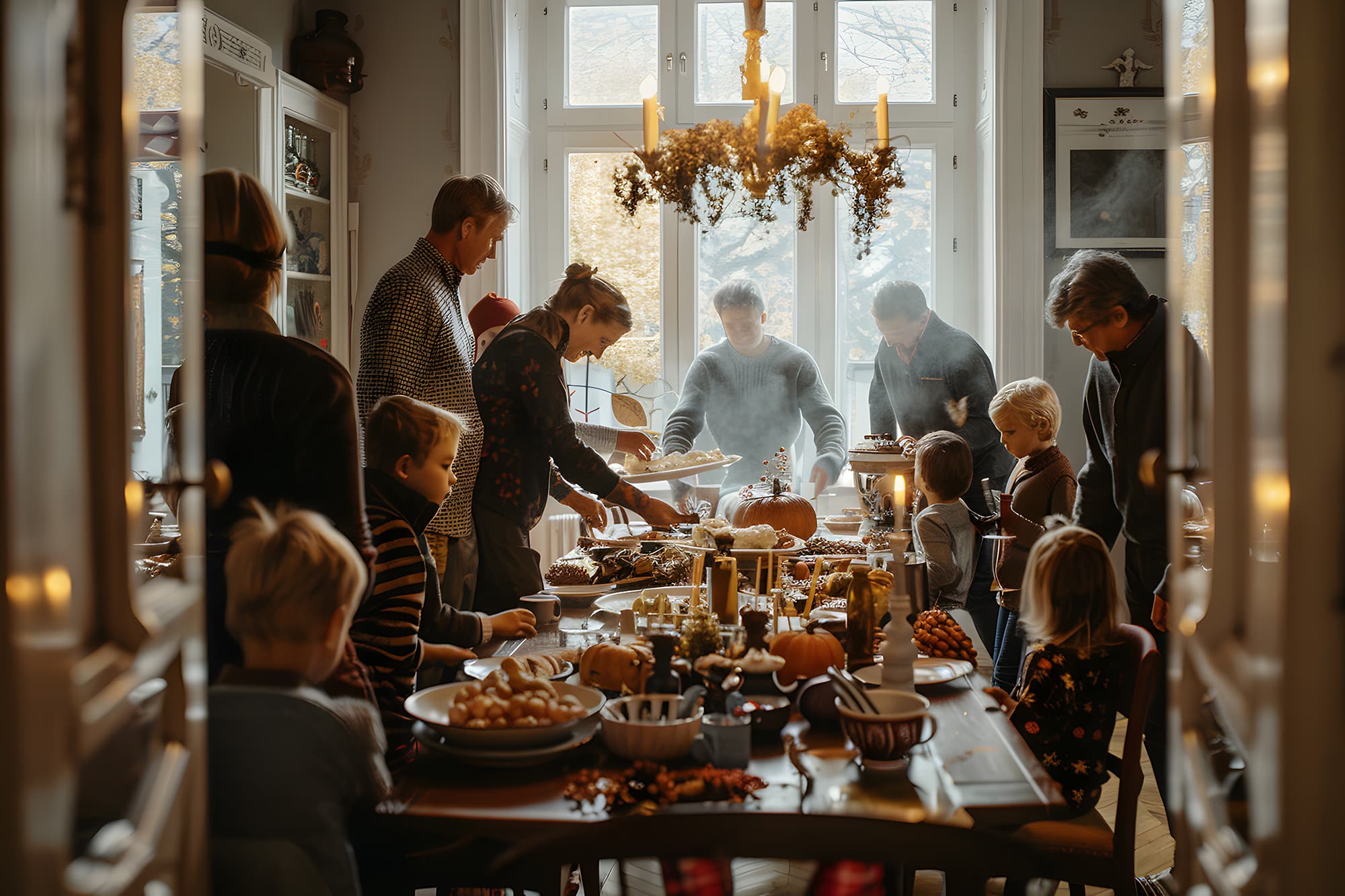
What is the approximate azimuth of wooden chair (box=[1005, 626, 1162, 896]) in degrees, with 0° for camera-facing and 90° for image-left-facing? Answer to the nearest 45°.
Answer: approximately 90°

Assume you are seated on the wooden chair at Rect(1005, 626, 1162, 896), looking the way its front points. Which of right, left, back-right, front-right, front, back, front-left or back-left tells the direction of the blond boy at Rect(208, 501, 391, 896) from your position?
front-left

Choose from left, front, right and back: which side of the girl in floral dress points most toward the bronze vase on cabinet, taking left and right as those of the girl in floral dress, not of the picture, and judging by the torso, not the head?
front

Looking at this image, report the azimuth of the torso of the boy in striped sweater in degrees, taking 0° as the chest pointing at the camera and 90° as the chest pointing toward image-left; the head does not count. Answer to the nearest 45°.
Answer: approximately 270°

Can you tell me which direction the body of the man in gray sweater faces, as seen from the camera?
toward the camera

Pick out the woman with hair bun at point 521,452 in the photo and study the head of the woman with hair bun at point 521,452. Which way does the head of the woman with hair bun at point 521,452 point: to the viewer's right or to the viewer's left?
to the viewer's right

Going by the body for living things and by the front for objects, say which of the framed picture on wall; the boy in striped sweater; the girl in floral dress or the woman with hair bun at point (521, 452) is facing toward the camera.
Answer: the framed picture on wall

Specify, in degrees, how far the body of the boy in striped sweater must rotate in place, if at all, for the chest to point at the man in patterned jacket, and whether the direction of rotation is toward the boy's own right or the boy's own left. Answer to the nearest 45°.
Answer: approximately 90° to the boy's own left

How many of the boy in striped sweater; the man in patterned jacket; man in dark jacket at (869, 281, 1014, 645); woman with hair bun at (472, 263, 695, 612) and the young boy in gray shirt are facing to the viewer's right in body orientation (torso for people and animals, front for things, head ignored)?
3

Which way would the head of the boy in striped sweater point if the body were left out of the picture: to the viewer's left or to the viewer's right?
to the viewer's right
